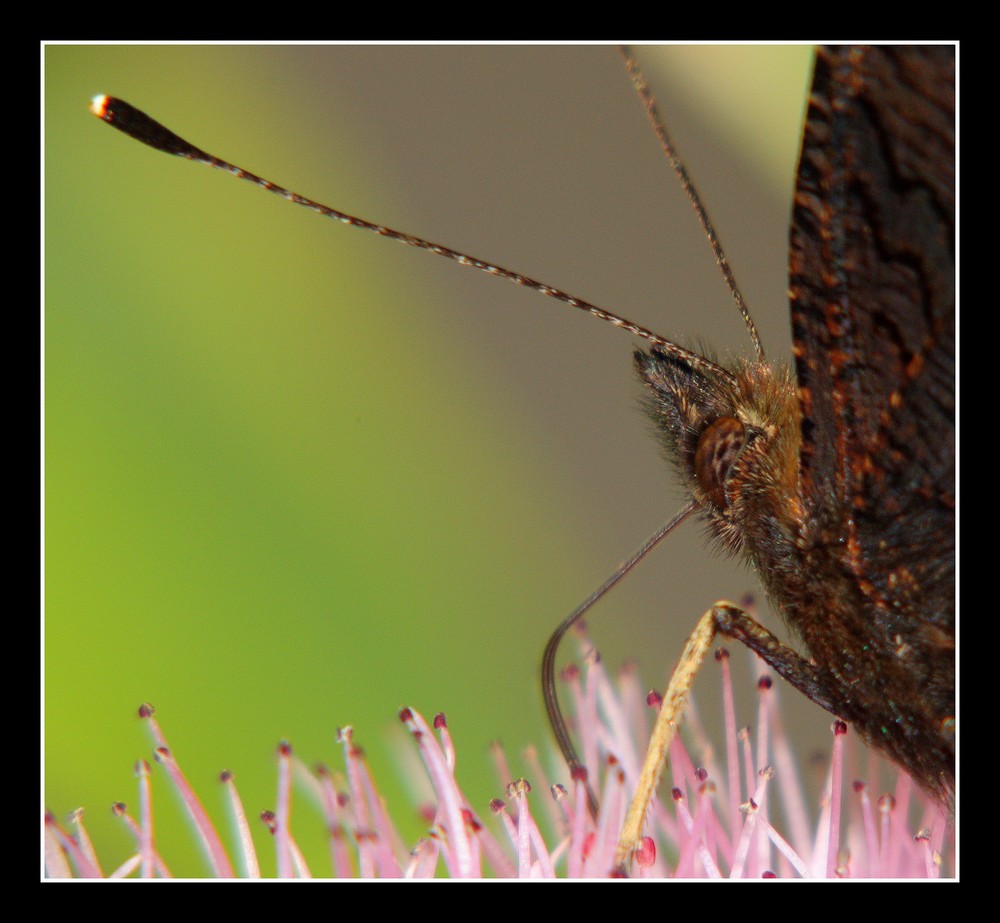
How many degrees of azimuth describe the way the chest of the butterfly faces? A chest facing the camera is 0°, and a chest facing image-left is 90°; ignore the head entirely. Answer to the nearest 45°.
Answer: approximately 90°
